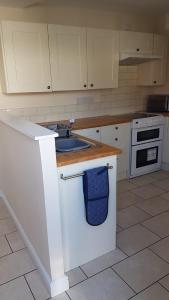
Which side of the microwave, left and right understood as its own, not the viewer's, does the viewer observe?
front

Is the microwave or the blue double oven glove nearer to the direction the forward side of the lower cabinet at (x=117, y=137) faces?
the blue double oven glove

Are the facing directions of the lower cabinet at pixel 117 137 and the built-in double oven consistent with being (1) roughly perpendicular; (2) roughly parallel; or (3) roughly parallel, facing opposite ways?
roughly parallel

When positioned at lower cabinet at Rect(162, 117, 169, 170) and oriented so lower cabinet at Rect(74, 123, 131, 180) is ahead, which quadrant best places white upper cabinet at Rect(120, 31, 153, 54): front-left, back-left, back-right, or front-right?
front-right

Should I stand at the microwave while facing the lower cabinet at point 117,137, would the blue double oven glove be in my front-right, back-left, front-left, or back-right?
front-left

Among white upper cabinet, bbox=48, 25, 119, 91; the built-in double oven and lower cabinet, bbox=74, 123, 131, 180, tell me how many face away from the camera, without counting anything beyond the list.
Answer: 0

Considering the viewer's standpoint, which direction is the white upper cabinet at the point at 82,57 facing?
facing the viewer and to the right of the viewer

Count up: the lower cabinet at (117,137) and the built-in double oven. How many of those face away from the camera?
0

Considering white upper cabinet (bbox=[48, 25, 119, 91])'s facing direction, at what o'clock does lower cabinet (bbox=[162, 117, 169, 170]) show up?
The lower cabinet is roughly at 10 o'clock from the white upper cabinet.
